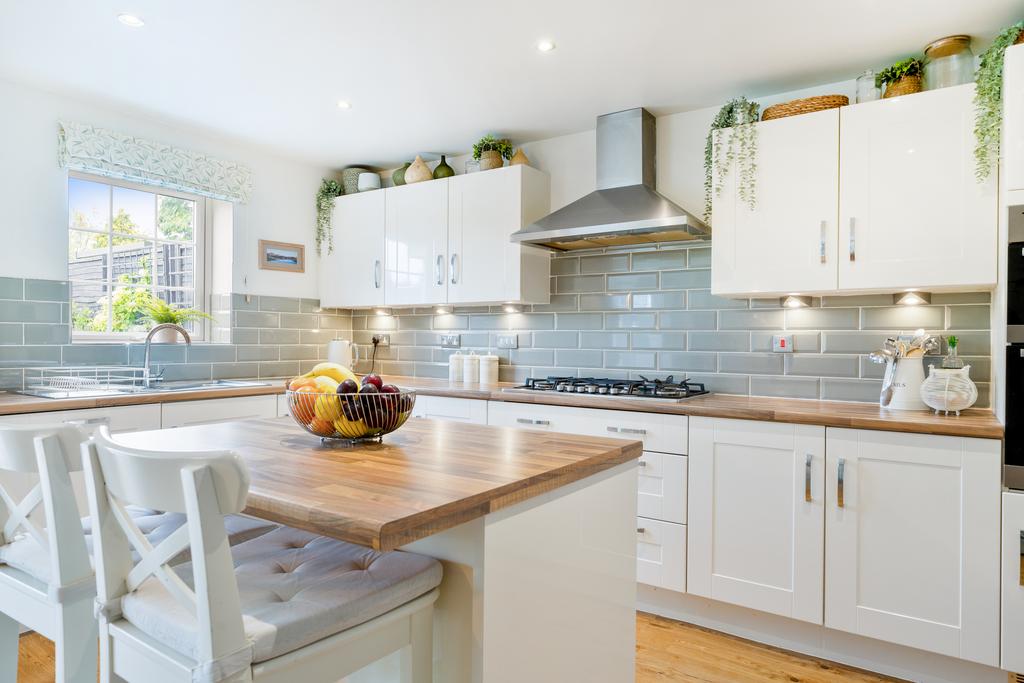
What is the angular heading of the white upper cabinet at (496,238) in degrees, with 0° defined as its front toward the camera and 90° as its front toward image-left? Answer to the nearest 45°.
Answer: approximately 45°

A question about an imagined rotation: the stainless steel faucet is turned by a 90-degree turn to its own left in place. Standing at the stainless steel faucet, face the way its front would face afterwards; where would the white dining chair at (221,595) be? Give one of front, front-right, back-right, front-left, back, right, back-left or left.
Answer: back

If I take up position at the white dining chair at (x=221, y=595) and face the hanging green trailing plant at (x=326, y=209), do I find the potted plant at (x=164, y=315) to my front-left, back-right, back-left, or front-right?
front-left

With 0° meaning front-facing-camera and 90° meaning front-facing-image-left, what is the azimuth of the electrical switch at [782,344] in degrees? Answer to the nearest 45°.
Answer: approximately 0°

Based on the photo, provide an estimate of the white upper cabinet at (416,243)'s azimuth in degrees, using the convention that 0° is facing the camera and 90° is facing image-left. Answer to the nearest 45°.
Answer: approximately 45°

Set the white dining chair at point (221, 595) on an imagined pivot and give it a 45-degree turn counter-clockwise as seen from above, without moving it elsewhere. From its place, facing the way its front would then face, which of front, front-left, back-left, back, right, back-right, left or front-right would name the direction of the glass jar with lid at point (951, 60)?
right

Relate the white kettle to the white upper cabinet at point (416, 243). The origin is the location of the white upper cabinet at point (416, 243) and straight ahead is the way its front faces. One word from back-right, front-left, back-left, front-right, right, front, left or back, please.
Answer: right

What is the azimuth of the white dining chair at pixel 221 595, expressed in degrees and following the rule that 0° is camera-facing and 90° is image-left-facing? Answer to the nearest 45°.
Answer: approximately 225°

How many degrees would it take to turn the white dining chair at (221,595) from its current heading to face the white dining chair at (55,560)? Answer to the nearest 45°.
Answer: approximately 90° to its left

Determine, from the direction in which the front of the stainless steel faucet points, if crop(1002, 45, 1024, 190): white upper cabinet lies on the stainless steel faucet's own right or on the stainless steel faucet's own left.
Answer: on the stainless steel faucet's own right

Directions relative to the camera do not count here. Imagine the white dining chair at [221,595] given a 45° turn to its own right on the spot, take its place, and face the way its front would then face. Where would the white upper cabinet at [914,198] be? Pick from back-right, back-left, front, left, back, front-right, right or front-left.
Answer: front

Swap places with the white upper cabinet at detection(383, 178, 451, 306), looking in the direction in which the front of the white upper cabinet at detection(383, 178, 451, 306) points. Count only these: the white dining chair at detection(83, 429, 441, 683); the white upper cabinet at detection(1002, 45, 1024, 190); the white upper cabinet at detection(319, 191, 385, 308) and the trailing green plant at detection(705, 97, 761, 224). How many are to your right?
1

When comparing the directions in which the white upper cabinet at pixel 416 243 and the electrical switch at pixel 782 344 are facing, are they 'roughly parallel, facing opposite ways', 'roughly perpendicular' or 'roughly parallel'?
roughly parallel

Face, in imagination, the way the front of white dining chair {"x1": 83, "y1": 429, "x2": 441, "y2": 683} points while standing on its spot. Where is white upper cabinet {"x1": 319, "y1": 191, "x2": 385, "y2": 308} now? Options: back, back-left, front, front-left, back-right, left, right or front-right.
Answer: front-left

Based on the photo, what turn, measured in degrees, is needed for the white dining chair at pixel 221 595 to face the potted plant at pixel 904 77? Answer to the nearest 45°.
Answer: approximately 45° to its right

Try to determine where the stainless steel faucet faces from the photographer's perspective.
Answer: facing to the right of the viewer

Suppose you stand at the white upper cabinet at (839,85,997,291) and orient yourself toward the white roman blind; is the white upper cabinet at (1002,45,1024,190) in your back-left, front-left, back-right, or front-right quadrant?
back-left
